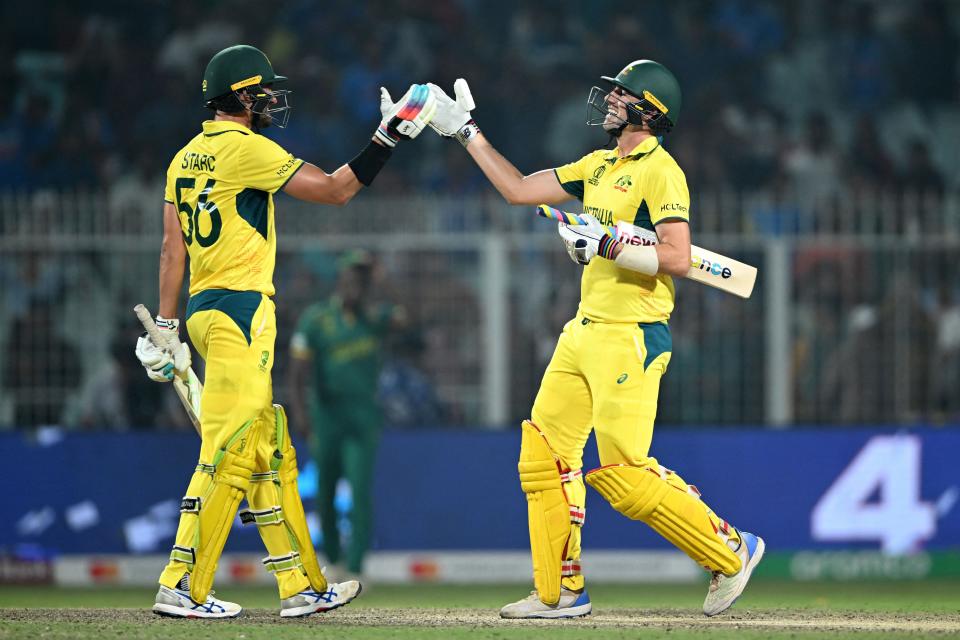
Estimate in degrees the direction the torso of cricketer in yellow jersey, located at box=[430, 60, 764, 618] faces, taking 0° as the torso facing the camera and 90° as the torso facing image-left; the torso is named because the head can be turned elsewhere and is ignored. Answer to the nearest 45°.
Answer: approximately 45°

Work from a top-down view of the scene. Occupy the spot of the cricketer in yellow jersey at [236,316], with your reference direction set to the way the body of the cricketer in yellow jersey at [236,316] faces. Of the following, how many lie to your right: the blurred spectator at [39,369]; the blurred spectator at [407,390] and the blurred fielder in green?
0

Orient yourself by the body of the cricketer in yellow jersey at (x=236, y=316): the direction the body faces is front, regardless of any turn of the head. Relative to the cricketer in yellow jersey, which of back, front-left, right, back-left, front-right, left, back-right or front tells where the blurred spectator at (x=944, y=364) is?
front

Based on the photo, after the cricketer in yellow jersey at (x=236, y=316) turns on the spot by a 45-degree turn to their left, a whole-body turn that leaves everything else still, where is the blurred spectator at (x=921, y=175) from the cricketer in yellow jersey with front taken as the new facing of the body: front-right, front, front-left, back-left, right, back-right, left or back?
front-right

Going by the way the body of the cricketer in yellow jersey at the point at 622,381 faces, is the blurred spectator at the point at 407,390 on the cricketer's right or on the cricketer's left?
on the cricketer's right

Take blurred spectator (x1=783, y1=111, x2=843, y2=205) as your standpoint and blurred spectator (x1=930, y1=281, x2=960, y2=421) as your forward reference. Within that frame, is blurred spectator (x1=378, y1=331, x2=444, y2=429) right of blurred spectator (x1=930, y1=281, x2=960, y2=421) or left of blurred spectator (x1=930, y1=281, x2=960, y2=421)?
right

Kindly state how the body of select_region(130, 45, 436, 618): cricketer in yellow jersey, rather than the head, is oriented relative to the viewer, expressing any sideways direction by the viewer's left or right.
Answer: facing away from the viewer and to the right of the viewer

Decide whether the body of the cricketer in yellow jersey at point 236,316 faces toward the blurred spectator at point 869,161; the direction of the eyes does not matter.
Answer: yes

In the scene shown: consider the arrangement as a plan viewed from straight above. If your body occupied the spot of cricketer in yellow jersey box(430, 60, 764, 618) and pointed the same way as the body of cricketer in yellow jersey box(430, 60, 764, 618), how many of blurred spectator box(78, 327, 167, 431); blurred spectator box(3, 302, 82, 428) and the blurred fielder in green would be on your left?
0

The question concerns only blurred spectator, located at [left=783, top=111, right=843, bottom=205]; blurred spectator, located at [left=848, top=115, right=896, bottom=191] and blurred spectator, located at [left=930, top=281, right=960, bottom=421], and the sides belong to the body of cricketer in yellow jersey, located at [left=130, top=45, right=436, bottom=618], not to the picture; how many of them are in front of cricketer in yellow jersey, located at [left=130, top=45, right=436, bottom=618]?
3

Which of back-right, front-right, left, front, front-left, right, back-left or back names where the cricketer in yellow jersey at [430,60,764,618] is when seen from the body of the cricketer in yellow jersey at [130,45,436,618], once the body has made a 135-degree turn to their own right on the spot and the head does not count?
left

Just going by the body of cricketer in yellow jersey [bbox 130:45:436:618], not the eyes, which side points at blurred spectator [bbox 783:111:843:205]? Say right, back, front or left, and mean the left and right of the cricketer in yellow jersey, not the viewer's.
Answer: front

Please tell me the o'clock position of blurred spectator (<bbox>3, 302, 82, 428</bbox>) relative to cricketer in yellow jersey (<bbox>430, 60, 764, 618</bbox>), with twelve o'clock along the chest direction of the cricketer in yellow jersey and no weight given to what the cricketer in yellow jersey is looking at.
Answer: The blurred spectator is roughly at 3 o'clock from the cricketer in yellow jersey.

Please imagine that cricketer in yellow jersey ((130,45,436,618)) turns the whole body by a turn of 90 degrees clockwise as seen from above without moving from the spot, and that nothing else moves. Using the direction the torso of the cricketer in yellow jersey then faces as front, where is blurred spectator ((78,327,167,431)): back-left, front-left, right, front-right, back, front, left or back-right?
back-left

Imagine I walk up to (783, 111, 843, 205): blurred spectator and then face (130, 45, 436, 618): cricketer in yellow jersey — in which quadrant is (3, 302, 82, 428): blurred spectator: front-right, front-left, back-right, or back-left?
front-right
